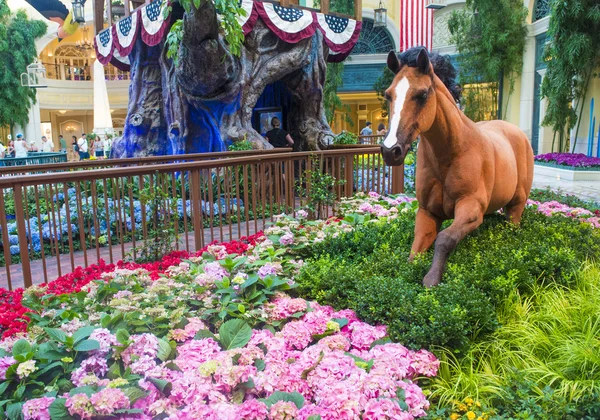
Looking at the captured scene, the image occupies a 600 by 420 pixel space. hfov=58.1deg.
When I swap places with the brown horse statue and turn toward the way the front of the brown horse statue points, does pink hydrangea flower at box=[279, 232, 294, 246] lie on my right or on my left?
on my right

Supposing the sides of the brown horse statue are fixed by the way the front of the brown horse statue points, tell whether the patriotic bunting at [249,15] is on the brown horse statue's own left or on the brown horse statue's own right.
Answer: on the brown horse statue's own right

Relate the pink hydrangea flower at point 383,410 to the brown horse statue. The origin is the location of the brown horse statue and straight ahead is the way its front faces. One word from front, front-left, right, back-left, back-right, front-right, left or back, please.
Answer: front-left

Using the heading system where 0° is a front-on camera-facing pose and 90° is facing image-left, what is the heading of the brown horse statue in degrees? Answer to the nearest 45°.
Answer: approximately 45°

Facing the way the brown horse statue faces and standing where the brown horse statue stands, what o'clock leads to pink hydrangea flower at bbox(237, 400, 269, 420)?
The pink hydrangea flower is roughly at 11 o'clock from the brown horse statue.

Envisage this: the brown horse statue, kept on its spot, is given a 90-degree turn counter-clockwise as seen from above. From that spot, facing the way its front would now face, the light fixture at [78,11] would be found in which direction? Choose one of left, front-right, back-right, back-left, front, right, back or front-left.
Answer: back

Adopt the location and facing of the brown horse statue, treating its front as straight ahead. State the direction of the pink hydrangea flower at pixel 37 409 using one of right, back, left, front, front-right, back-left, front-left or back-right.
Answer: front

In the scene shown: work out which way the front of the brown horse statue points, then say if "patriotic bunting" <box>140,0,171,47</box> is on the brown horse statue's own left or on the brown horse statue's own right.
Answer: on the brown horse statue's own right

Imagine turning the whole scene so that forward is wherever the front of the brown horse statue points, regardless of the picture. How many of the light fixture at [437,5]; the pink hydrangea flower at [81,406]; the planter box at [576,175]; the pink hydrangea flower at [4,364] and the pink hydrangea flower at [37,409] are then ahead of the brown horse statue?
3

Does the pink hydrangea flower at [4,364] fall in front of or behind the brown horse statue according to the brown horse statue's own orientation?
in front

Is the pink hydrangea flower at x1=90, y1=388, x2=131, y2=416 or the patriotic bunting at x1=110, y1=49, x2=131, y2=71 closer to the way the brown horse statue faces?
the pink hydrangea flower

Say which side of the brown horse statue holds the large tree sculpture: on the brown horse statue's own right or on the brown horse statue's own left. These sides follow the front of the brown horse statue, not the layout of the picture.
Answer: on the brown horse statue's own right

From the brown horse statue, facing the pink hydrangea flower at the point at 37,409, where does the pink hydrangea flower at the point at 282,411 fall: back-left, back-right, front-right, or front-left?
front-left

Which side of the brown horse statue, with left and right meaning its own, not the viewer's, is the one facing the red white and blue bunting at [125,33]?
right

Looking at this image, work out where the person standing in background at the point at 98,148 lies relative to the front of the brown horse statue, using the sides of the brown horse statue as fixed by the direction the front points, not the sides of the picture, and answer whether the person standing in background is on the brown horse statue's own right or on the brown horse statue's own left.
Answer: on the brown horse statue's own right

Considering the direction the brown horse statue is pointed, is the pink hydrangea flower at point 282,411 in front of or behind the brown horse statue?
in front

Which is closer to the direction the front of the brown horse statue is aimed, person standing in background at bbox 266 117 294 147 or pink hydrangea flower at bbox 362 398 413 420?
the pink hydrangea flower

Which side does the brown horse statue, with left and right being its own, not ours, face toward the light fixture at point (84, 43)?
right
